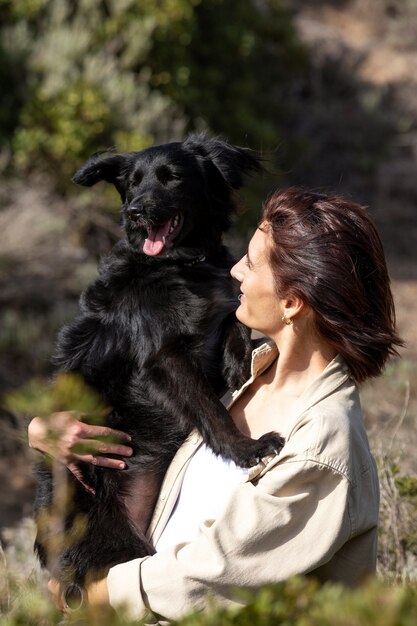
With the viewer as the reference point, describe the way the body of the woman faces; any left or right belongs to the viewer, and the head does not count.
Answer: facing to the left of the viewer

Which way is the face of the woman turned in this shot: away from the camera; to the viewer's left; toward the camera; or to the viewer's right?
to the viewer's left
